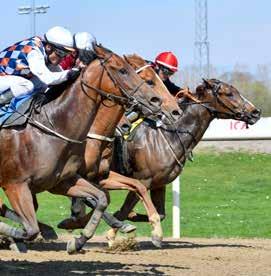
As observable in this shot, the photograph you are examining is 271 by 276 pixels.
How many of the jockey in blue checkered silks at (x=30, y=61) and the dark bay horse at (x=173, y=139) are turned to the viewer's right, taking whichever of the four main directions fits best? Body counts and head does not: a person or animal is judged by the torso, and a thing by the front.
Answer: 2

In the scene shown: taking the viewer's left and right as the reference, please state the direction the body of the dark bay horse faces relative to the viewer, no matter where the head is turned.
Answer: facing to the right of the viewer

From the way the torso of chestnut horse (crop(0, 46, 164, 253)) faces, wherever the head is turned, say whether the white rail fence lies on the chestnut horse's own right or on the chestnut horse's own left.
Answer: on the chestnut horse's own left

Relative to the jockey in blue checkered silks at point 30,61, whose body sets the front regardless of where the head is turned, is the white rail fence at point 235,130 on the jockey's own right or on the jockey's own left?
on the jockey's own left

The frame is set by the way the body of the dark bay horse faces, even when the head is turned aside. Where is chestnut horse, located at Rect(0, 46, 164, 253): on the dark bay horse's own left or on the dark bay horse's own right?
on the dark bay horse's own right

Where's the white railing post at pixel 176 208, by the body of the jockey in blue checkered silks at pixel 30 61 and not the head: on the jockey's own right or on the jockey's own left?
on the jockey's own left

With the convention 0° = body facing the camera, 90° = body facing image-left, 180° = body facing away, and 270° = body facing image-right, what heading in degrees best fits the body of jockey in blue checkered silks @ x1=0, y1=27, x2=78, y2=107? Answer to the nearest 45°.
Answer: approximately 270°

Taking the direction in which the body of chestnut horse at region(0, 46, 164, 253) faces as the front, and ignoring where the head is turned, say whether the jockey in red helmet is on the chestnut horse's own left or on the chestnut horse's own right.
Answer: on the chestnut horse's own left

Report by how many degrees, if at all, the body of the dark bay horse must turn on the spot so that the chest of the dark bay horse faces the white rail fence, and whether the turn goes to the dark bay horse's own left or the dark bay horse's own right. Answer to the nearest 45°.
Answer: approximately 90° to the dark bay horse's own left

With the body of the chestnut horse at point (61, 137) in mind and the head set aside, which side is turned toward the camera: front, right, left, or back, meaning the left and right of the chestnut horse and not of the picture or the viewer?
right
